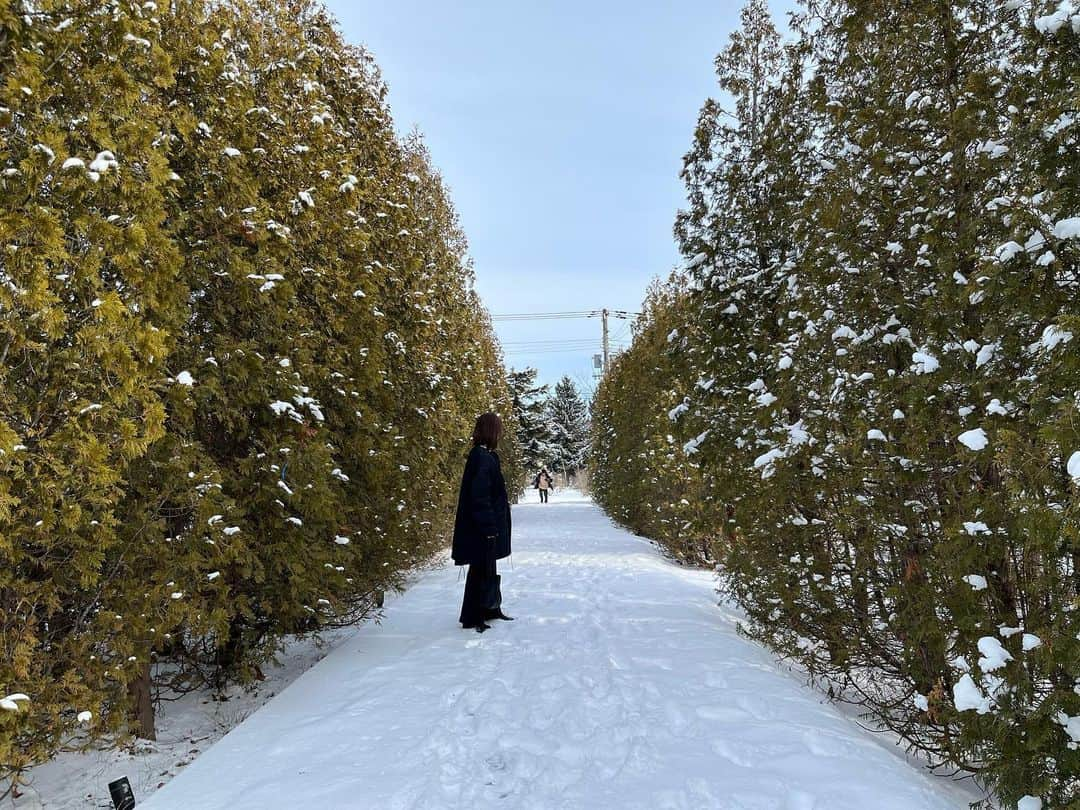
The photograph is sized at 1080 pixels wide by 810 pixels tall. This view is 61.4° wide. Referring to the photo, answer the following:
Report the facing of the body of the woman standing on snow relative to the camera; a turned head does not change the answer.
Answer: to the viewer's right

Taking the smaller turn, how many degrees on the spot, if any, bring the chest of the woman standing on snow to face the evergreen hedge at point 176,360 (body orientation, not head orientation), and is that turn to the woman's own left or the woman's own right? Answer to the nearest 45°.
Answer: approximately 135° to the woman's own right
